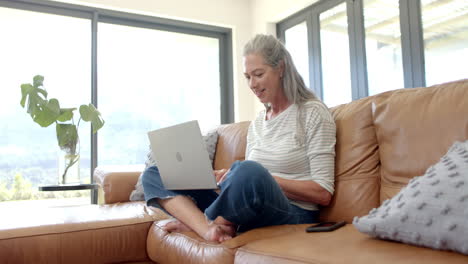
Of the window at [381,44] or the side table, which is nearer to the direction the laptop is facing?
the window

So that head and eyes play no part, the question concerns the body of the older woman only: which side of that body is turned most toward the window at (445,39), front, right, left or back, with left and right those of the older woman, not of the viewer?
back

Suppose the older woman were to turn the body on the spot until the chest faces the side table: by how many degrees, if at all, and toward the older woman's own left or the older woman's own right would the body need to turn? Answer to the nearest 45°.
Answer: approximately 90° to the older woman's own right

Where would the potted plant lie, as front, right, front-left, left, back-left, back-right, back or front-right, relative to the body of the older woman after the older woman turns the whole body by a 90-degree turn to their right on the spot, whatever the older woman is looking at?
front

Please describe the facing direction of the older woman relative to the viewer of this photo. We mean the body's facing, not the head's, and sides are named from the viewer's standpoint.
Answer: facing the viewer and to the left of the viewer

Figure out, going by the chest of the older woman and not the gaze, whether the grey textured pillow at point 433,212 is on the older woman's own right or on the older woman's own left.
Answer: on the older woman's own left

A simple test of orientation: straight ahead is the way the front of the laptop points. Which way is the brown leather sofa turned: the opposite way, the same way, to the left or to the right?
the opposite way

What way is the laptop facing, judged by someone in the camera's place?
facing away from the viewer and to the right of the viewer

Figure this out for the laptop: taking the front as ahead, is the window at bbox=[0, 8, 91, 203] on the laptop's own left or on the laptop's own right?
on the laptop's own left

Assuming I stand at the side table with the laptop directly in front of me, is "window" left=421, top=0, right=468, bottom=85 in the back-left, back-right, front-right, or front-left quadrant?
front-left

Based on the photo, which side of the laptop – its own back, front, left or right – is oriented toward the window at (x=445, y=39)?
front

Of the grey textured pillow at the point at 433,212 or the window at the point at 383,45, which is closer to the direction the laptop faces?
the window

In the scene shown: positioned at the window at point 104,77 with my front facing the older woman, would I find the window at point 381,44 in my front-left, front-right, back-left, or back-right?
front-left

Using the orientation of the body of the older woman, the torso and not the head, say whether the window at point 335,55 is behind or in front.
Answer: behind

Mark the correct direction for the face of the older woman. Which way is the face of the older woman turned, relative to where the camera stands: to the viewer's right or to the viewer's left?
to the viewer's left

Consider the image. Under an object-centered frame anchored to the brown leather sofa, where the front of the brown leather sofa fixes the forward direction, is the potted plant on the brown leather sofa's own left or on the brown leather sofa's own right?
on the brown leather sofa's own right

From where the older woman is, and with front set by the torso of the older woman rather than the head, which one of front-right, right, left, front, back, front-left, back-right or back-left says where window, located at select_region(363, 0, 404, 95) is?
back

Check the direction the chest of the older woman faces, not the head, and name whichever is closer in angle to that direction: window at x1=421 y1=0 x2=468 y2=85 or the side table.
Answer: the side table
